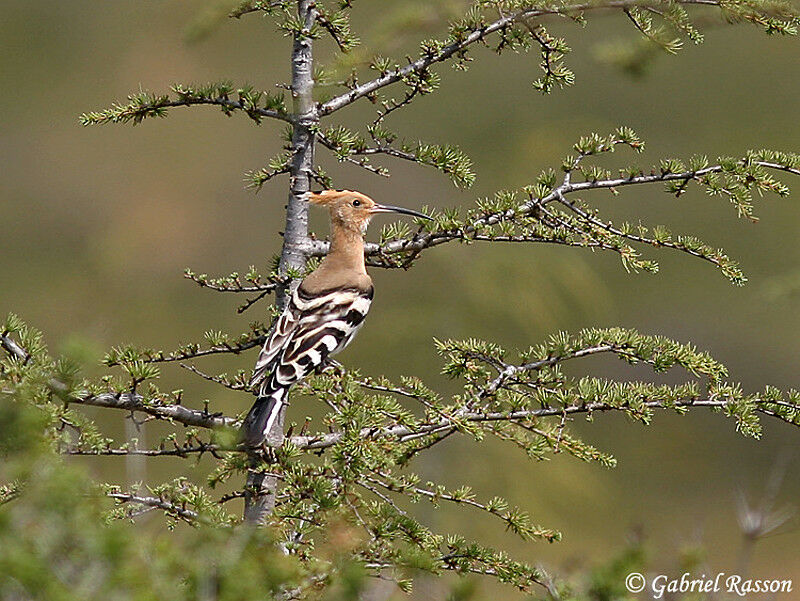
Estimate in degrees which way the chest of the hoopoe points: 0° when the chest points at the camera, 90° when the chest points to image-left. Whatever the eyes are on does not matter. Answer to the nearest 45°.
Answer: approximately 225°
